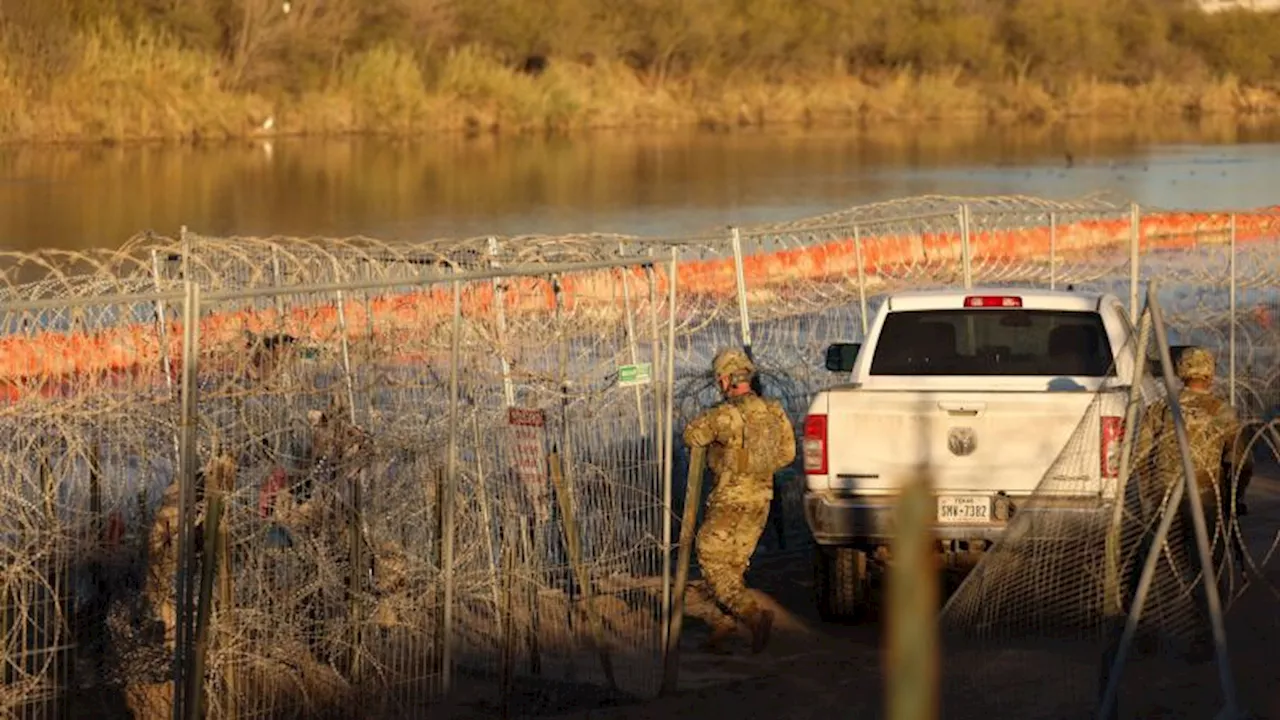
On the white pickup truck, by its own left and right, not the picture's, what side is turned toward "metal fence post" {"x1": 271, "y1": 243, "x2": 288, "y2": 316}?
left

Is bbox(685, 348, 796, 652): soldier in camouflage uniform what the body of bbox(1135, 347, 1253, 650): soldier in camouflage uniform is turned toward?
no

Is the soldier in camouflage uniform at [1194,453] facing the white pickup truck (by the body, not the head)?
no

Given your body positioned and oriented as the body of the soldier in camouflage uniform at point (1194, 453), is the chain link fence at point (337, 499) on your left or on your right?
on your left

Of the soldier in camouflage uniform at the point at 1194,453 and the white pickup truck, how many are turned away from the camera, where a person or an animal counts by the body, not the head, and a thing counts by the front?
2

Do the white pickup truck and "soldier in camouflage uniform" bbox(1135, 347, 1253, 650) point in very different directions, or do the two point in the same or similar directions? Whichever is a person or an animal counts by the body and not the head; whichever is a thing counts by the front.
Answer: same or similar directions

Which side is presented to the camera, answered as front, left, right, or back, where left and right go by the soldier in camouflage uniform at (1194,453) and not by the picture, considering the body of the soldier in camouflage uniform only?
back

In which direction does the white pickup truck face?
away from the camera

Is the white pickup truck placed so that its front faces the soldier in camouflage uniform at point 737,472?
no
